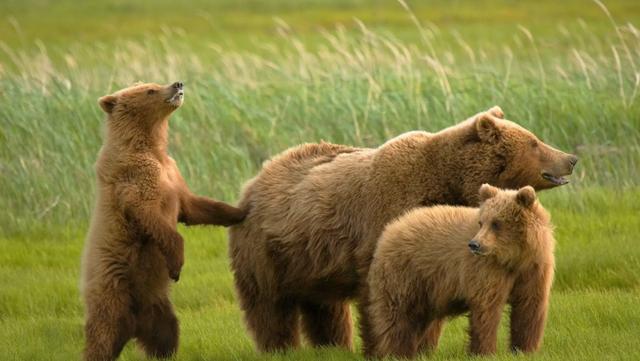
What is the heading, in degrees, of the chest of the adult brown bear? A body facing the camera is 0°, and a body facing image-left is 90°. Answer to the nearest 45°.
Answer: approximately 270°

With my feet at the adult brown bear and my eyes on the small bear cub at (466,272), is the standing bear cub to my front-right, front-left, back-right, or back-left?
back-right

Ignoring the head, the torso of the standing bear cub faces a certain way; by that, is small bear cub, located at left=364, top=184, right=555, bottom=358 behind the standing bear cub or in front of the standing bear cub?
in front

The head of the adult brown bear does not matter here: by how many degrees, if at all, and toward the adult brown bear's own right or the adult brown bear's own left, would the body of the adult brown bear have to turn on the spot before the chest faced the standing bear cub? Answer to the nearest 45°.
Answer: approximately 180°

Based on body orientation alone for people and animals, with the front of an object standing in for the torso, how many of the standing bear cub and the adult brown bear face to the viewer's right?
2

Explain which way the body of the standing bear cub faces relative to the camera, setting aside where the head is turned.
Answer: to the viewer's right

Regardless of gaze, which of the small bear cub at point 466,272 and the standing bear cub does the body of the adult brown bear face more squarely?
the small bear cub

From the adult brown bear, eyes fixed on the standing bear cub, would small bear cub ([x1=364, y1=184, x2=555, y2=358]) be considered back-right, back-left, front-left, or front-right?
back-left

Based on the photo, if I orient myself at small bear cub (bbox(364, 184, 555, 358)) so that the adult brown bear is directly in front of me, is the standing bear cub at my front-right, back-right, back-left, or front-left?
front-left
